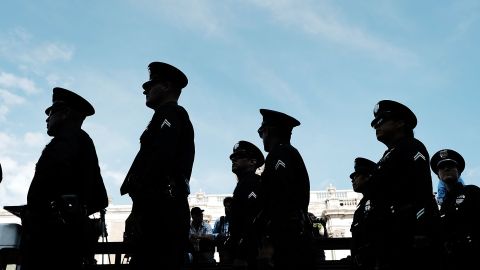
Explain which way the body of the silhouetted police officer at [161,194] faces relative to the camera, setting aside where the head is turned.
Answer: to the viewer's left

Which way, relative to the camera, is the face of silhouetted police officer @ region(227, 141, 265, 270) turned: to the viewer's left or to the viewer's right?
to the viewer's left

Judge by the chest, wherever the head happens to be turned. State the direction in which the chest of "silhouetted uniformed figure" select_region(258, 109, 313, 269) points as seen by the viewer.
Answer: to the viewer's left

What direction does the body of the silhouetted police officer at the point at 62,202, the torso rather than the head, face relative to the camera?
to the viewer's left

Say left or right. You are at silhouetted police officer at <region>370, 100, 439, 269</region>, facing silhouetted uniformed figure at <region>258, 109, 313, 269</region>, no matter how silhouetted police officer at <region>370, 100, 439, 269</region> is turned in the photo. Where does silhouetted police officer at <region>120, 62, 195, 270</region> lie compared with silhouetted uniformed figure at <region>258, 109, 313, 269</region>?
left

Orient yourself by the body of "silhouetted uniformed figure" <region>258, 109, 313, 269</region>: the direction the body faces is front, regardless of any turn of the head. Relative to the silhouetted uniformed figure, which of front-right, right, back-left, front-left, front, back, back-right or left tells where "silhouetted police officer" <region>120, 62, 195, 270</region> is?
front-left

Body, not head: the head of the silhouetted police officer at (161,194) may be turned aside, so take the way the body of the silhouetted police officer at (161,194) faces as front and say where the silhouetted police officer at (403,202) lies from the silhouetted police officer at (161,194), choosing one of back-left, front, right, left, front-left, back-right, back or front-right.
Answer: back
